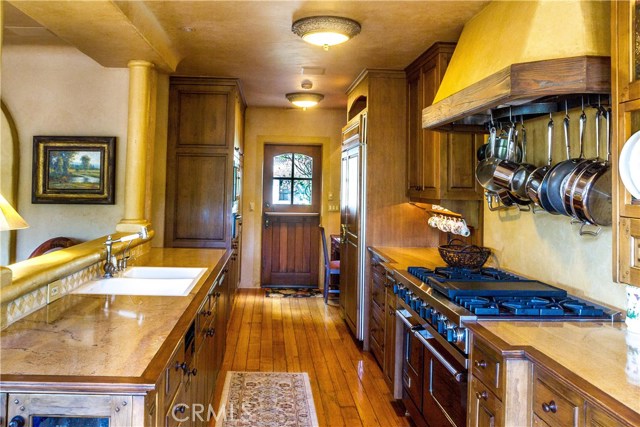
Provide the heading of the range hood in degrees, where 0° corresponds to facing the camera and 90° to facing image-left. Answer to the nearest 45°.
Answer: approximately 45°

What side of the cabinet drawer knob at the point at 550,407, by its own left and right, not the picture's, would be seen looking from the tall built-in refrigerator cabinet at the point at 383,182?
right

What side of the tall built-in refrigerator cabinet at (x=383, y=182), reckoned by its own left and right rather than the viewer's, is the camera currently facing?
left

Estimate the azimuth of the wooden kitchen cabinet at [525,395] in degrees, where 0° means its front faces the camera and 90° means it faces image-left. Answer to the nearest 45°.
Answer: approximately 45°

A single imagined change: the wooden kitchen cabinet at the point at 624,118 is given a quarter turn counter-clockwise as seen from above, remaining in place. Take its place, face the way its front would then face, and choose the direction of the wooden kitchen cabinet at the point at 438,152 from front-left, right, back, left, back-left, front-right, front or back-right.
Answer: back

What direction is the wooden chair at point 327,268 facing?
to the viewer's right

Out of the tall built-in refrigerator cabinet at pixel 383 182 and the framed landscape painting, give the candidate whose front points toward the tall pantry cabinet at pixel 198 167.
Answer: the tall built-in refrigerator cabinet at pixel 383 182

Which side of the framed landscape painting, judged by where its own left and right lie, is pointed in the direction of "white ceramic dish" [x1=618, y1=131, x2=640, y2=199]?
front

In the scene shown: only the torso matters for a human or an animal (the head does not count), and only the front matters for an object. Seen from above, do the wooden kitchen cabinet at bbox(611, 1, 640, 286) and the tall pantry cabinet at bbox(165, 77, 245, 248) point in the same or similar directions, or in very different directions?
very different directions

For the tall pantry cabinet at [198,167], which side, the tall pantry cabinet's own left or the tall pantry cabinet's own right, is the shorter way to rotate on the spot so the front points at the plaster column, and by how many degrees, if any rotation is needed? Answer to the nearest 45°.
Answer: approximately 135° to the tall pantry cabinet's own right

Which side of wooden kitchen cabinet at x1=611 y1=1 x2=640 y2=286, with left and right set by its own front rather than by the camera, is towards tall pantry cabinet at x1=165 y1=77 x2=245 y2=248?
right
